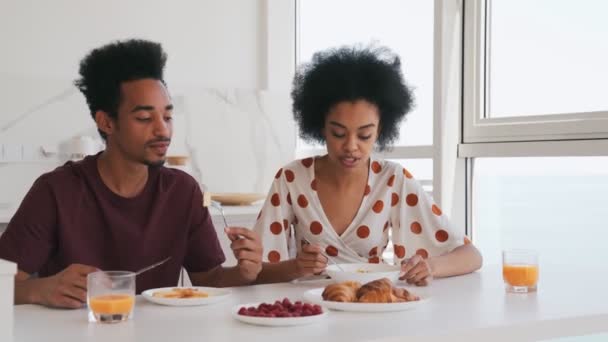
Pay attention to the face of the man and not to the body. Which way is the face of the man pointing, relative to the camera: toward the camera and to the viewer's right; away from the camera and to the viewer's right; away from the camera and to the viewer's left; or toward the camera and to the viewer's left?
toward the camera and to the viewer's right

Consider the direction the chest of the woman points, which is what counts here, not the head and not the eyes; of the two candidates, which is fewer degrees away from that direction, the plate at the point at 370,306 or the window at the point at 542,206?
the plate

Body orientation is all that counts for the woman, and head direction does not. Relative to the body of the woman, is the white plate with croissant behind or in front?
in front

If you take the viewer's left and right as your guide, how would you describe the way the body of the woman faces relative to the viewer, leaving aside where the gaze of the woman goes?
facing the viewer

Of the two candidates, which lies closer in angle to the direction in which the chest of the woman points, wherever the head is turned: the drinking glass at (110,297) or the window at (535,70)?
the drinking glass

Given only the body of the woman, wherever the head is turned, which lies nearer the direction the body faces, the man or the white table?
the white table

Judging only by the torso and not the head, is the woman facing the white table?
yes

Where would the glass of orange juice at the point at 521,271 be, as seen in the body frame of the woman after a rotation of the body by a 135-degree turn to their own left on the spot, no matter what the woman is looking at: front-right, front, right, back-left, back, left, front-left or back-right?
right

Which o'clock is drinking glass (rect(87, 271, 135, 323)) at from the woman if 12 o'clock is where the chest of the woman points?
The drinking glass is roughly at 1 o'clock from the woman.

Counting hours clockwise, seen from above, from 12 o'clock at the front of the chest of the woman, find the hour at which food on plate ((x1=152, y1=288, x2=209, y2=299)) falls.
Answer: The food on plate is roughly at 1 o'clock from the woman.

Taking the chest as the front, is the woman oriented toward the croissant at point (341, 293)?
yes

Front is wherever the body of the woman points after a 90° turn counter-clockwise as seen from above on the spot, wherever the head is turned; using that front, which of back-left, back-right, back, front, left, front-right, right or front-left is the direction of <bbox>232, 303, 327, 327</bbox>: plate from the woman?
right

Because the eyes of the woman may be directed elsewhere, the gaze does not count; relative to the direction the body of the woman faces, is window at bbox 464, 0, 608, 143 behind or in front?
behind

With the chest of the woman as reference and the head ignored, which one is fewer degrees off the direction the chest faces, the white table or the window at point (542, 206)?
the white table

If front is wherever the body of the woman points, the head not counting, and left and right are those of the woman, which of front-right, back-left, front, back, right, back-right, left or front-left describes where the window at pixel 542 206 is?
back-left

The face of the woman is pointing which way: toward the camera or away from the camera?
toward the camera
